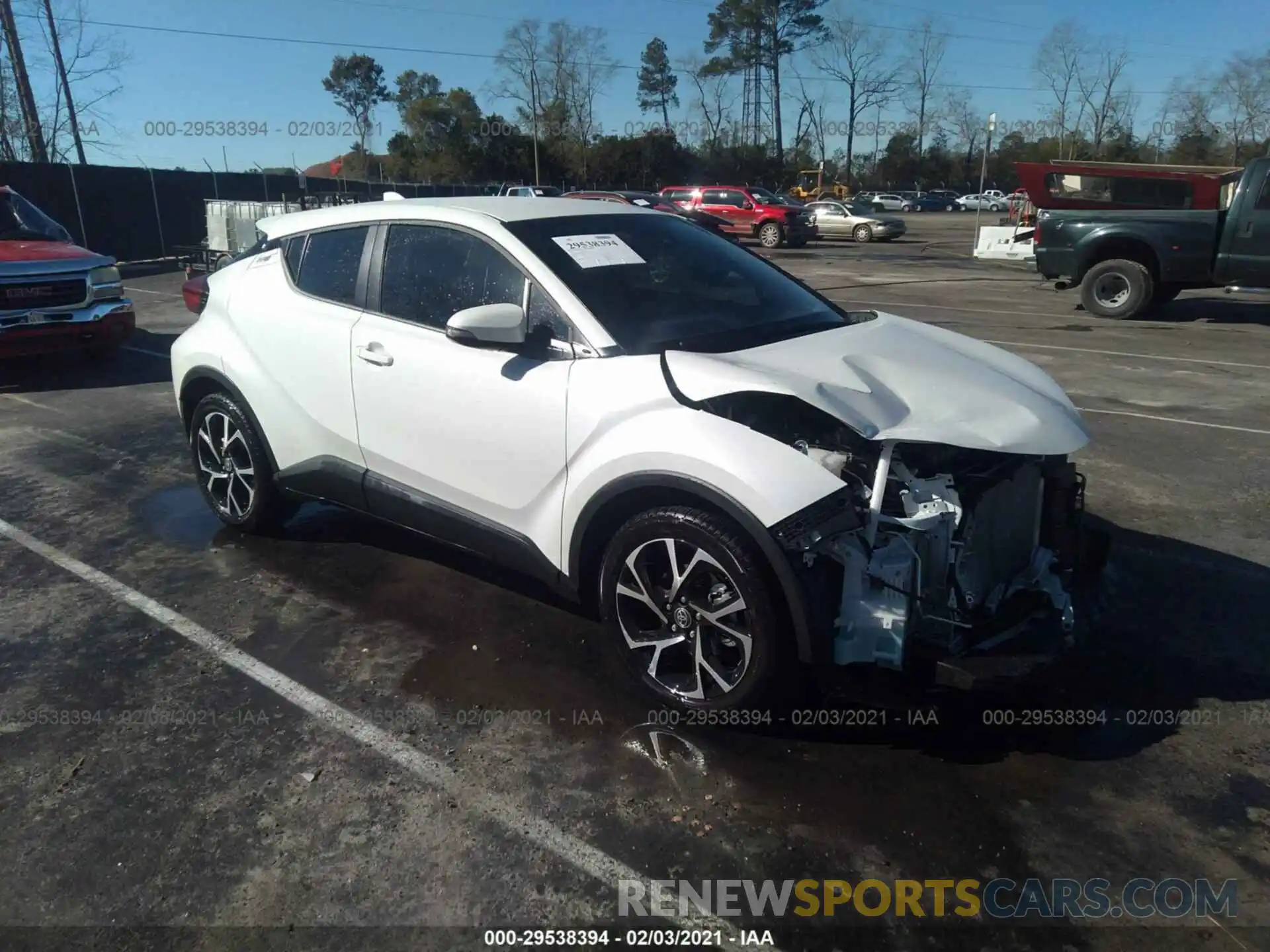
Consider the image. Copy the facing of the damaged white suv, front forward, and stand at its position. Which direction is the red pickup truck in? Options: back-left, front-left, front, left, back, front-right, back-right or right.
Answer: back

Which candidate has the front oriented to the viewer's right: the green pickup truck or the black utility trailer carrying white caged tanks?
the green pickup truck

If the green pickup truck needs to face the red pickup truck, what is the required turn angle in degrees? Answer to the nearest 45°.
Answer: approximately 135° to its right

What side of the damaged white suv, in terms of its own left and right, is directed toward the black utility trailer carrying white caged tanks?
back

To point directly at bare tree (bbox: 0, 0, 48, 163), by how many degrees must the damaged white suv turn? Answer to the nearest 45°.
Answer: approximately 180°

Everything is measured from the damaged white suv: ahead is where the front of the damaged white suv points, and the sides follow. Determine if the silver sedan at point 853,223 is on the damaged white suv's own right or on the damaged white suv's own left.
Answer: on the damaged white suv's own left

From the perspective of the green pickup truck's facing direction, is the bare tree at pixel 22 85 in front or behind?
behind

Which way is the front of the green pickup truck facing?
to the viewer's right

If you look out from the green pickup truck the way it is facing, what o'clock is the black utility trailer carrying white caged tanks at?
The black utility trailer carrying white caged tanks is roughly at 6 o'clock from the green pickup truck.

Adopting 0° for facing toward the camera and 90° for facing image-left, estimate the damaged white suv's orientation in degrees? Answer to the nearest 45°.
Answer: approximately 315°
